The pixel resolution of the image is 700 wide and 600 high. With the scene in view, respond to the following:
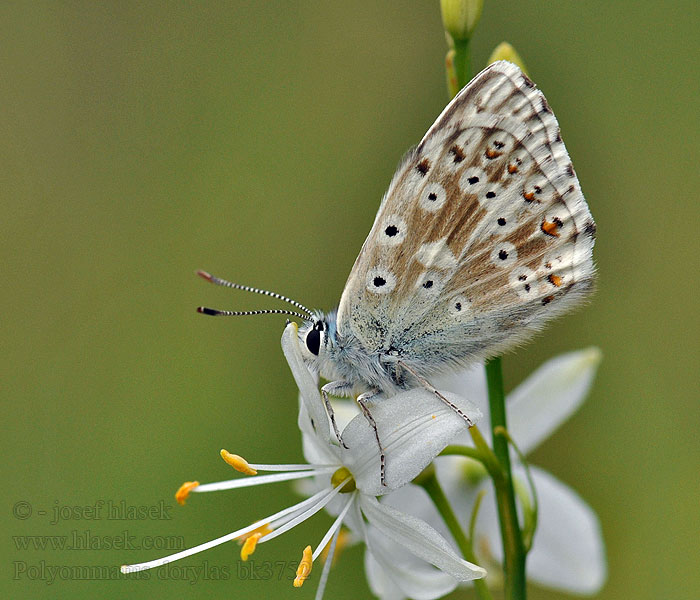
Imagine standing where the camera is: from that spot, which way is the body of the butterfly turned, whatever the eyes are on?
to the viewer's left
